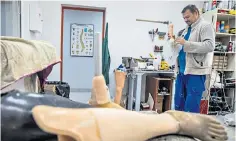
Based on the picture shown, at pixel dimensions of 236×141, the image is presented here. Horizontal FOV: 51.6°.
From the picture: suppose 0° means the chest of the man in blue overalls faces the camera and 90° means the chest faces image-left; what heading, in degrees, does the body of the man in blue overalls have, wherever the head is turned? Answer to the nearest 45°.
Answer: approximately 45°

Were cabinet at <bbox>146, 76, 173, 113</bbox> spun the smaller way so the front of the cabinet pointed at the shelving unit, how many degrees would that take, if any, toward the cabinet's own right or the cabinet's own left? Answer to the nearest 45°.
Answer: approximately 45° to the cabinet's own left

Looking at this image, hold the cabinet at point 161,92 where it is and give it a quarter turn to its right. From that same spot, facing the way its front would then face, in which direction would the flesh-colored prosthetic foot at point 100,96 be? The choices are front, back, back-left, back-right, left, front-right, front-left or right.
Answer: front-left

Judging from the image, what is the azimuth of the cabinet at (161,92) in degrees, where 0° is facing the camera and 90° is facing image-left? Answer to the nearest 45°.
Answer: approximately 315°

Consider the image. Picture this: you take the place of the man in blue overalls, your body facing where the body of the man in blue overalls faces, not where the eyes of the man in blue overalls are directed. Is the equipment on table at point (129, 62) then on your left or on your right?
on your right

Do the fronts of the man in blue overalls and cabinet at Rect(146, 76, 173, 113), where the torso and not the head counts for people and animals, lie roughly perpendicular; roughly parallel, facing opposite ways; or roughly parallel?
roughly perpendicular

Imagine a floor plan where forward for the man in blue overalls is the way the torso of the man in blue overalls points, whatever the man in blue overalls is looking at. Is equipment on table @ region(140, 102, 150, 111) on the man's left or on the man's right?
on the man's right

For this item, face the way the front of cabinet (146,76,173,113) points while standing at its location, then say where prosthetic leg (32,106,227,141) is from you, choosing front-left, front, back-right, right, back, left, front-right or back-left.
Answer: front-right

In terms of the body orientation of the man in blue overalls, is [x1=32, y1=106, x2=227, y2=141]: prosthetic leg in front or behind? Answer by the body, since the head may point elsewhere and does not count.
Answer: in front
